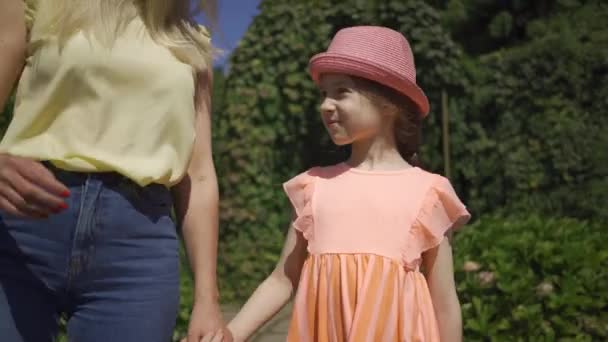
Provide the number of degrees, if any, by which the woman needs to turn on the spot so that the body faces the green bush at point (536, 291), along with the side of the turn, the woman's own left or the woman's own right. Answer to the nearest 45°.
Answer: approximately 135° to the woman's own left

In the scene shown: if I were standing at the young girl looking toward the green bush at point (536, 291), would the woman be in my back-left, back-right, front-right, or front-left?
back-left

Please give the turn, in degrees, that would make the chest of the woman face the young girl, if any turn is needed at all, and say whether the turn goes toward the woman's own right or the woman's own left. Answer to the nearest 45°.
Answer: approximately 90° to the woman's own left

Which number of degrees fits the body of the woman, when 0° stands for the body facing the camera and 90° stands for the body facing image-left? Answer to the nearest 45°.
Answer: approximately 0°
